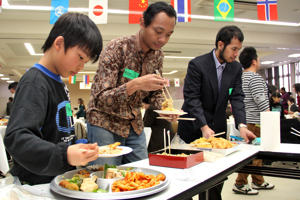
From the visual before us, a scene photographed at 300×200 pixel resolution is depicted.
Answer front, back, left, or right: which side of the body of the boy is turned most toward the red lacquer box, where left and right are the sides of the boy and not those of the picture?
front

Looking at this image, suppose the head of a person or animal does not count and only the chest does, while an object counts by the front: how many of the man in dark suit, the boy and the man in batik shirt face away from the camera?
0

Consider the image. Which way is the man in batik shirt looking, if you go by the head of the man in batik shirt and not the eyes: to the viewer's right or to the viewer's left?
to the viewer's right

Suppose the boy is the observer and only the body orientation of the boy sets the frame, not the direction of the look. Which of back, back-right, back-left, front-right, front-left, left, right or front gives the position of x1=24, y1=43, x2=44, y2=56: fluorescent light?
left

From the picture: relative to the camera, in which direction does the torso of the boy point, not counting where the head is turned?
to the viewer's right

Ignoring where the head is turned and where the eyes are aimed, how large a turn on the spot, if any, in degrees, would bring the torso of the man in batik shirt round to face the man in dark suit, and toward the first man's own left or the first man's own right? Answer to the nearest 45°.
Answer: approximately 90° to the first man's own left

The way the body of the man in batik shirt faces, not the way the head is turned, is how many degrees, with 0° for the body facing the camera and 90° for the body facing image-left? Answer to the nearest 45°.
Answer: approximately 315°
